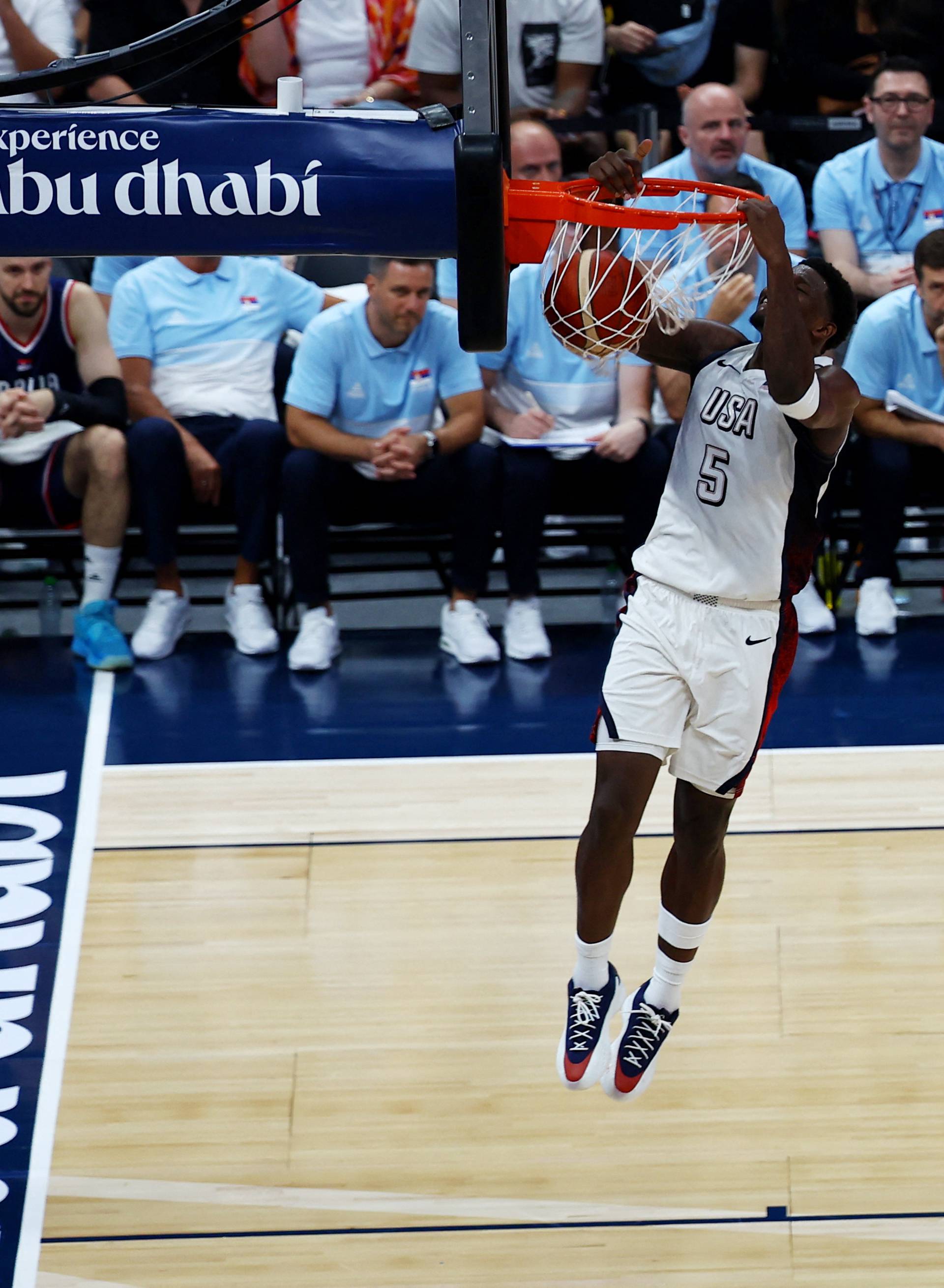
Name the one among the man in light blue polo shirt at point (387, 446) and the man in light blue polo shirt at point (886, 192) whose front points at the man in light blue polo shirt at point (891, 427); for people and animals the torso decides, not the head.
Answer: the man in light blue polo shirt at point (886, 192)

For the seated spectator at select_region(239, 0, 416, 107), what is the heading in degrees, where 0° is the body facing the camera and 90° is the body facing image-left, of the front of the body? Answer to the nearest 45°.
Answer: approximately 0°

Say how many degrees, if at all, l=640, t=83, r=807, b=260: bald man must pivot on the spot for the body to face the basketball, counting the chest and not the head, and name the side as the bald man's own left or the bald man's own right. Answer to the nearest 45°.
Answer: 0° — they already face it

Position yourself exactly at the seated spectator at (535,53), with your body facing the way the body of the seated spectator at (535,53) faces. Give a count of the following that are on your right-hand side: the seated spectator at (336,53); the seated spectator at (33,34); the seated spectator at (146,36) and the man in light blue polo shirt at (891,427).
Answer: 3

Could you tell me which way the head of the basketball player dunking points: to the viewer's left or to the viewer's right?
to the viewer's left

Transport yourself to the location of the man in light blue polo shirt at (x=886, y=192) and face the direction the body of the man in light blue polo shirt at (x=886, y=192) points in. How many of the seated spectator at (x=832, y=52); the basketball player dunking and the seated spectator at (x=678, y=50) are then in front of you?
1

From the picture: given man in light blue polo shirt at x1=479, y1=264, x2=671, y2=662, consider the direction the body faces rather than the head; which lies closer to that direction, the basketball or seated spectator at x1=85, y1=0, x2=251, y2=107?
the basketball

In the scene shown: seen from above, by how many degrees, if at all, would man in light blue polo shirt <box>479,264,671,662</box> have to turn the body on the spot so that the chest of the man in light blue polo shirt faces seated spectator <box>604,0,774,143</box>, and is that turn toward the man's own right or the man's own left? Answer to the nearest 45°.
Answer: approximately 180°

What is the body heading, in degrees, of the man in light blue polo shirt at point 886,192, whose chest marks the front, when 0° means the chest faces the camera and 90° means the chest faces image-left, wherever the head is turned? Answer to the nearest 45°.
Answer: approximately 0°
